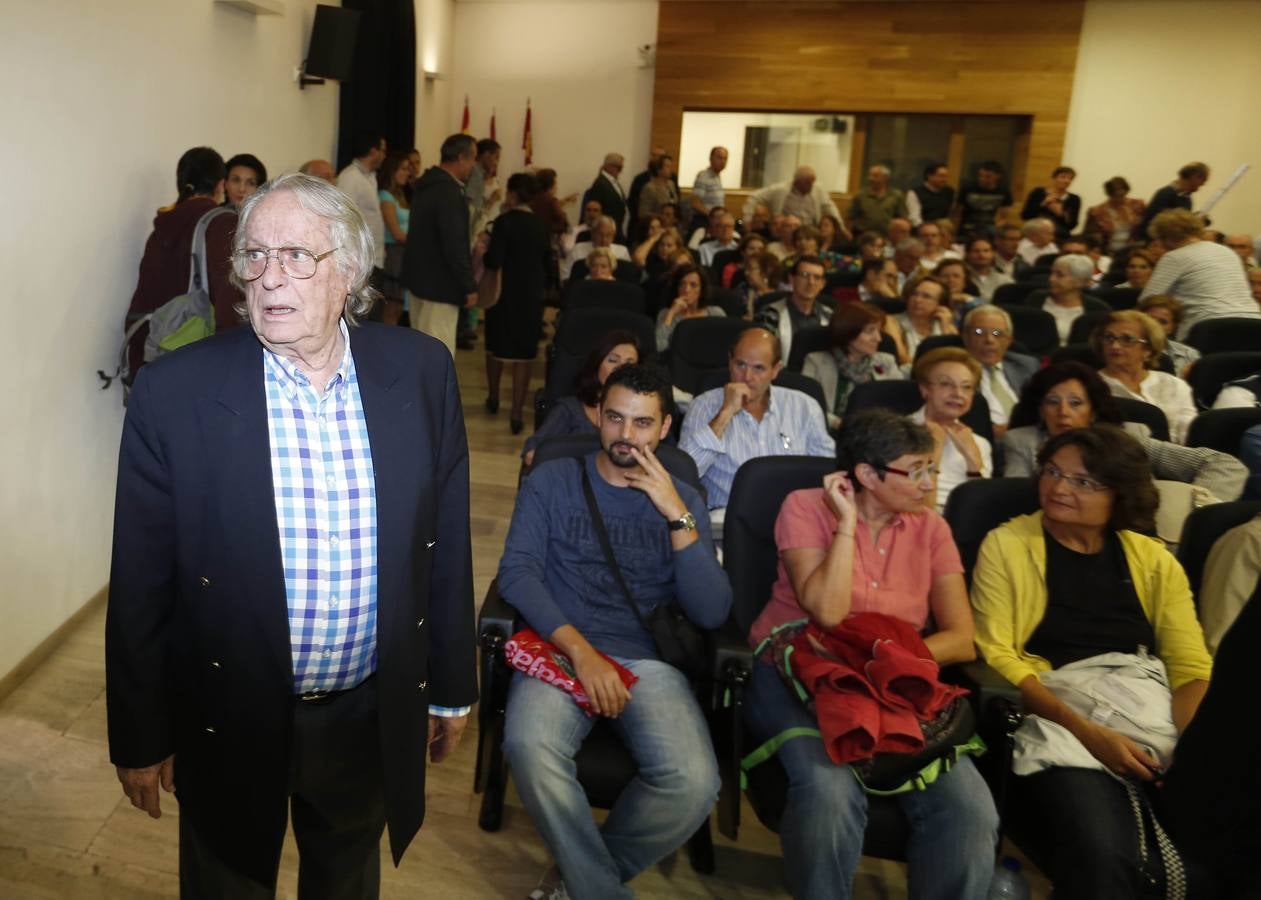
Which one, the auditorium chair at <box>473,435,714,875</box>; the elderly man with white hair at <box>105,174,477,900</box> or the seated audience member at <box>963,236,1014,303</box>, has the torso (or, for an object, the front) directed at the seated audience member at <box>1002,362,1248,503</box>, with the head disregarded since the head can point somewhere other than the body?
the seated audience member at <box>963,236,1014,303</box>

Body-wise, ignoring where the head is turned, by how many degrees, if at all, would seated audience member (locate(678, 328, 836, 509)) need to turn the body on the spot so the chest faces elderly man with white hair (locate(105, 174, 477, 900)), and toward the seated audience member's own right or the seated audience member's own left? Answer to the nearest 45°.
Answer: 0° — they already face them

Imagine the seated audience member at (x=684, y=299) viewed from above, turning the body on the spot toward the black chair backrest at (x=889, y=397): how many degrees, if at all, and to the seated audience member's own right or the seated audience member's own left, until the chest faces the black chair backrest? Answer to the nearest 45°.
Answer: approximately 45° to the seated audience member's own left

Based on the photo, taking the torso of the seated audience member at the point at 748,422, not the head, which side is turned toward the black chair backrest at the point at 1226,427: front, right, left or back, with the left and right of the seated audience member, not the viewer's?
left

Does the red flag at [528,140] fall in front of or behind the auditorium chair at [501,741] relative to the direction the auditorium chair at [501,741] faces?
behind

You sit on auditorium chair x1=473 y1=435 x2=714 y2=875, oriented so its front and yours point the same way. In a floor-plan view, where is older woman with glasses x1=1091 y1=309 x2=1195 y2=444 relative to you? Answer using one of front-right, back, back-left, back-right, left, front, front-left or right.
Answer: back-left

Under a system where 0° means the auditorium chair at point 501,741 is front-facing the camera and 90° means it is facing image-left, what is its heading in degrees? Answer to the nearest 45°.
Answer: approximately 0°

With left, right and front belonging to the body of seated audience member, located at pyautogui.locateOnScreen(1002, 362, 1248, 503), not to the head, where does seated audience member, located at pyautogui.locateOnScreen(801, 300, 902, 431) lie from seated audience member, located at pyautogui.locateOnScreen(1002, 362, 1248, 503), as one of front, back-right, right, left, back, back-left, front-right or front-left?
back-right
